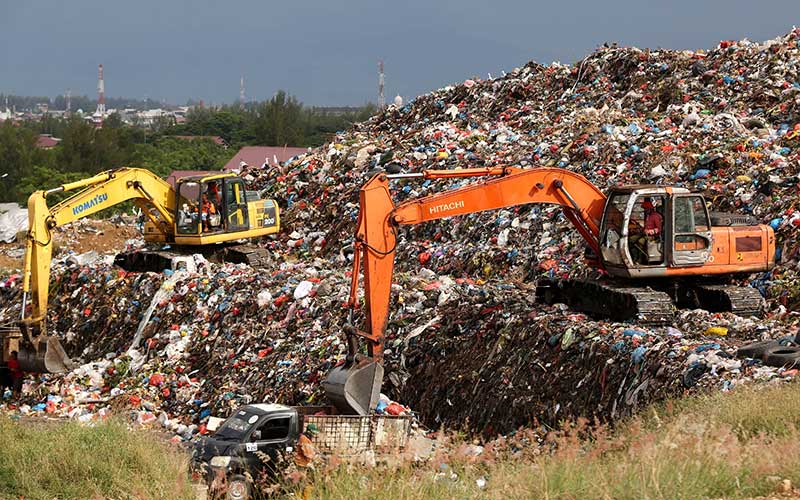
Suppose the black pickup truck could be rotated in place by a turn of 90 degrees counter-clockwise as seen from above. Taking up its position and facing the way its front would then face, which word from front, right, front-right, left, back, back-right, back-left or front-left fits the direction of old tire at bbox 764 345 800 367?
front-left

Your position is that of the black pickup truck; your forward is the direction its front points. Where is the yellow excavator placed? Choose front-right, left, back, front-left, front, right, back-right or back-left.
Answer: back-right

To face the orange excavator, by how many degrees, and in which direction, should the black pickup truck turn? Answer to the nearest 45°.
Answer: approximately 180°

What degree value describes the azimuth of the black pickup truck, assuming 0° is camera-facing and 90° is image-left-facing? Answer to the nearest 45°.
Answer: approximately 45°

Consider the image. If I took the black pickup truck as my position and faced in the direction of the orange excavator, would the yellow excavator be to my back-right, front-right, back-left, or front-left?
front-left
